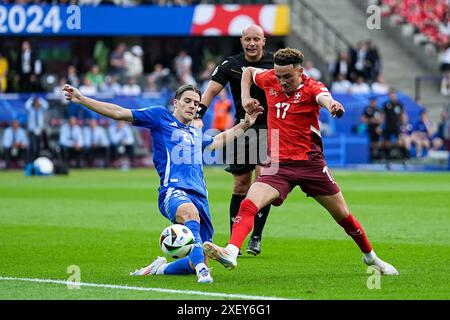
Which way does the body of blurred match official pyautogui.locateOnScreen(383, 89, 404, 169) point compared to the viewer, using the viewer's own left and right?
facing the viewer

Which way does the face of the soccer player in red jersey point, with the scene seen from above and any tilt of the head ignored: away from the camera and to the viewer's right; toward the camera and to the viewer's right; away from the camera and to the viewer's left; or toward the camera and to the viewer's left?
toward the camera and to the viewer's left

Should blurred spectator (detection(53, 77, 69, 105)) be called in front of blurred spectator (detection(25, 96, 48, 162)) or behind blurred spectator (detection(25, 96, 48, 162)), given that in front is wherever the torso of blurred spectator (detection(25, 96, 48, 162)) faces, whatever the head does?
behind

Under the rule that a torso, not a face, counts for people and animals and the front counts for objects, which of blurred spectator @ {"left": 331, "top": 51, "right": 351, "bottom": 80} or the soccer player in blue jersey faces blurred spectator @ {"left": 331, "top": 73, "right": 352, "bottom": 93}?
blurred spectator @ {"left": 331, "top": 51, "right": 351, "bottom": 80}

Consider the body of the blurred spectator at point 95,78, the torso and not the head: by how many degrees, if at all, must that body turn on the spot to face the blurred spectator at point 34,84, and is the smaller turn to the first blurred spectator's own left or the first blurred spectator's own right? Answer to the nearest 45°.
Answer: approximately 90° to the first blurred spectator's own right

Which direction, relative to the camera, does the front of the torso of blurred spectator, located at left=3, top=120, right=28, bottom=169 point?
toward the camera

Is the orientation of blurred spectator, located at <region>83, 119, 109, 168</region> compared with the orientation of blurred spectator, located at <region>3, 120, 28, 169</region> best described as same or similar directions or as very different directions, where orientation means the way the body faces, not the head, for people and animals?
same or similar directions

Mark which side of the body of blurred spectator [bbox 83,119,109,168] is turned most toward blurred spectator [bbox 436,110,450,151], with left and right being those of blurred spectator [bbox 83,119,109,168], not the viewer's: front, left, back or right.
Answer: left

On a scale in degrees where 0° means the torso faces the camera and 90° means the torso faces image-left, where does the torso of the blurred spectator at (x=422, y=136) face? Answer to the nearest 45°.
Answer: approximately 0°

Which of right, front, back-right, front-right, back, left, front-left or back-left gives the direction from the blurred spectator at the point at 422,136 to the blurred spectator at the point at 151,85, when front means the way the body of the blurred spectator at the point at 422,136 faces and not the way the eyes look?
right

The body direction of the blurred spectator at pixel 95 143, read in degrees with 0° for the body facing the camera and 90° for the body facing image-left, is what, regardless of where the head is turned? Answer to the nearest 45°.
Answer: approximately 0°

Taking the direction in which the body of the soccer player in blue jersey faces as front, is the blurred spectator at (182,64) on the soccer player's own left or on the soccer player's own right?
on the soccer player's own left
